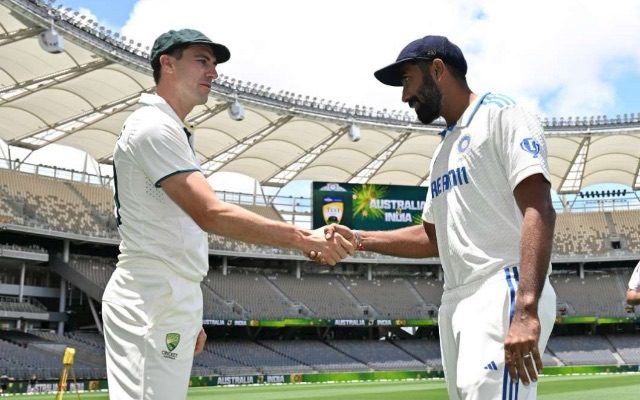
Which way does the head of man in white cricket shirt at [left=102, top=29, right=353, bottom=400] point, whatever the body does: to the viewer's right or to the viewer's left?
to the viewer's right

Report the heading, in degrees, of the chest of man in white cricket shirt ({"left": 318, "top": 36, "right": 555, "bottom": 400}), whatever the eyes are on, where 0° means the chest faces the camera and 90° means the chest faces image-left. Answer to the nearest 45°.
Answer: approximately 45°

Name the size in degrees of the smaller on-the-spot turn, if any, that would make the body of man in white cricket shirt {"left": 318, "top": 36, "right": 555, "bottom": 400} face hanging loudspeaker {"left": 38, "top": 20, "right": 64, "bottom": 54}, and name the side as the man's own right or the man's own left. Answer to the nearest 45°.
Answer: approximately 90° to the man's own right

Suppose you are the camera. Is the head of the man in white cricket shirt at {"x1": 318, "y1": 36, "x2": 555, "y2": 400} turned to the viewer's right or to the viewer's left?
to the viewer's left

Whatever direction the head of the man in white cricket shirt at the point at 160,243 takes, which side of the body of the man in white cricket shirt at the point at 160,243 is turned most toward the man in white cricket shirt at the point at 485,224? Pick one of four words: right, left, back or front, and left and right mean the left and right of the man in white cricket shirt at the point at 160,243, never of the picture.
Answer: front

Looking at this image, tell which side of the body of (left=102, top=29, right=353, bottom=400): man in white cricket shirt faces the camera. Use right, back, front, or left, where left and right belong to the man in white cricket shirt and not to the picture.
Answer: right

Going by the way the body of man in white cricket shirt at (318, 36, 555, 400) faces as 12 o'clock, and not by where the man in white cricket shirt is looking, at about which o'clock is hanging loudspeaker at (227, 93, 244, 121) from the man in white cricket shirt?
The hanging loudspeaker is roughly at 4 o'clock from the man in white cricket shirt.

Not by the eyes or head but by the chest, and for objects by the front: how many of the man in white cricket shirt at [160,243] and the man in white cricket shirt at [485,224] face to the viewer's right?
1
